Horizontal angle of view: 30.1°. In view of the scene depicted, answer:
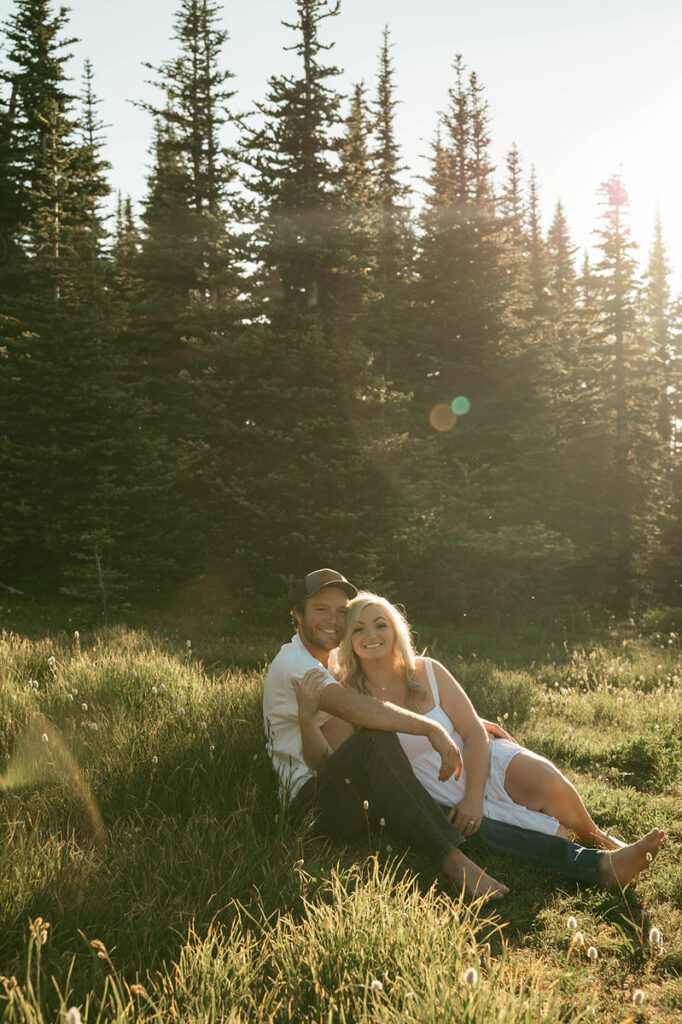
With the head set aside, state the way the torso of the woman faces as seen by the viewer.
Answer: toward the camera

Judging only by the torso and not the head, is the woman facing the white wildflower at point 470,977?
yes
